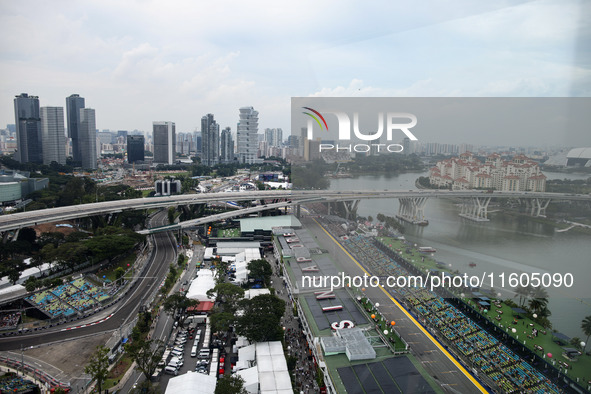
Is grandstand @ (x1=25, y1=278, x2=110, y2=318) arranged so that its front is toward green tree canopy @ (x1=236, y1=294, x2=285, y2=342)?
yes

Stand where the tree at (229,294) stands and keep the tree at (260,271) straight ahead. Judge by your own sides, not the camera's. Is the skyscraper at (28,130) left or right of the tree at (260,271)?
left

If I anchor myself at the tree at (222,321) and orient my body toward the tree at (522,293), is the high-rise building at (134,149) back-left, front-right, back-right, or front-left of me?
back-left

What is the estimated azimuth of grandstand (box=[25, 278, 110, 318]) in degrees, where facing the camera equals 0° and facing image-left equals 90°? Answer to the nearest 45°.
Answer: approximately 315°

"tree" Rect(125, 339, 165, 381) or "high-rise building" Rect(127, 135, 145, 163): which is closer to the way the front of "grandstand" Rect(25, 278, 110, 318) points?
the tree

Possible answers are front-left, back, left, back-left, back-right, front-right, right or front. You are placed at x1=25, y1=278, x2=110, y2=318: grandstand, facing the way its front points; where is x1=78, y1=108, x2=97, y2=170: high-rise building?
back-left

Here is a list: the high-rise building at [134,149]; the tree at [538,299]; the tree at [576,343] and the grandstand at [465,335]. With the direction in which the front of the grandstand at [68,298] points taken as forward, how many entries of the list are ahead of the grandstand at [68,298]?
3

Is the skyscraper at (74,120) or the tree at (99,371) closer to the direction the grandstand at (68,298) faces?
the tree

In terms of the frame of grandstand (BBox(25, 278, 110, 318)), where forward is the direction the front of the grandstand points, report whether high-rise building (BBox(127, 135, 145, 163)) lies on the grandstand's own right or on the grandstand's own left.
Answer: on the grandstand's own left

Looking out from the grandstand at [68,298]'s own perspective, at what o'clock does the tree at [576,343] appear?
The tree is roughly at 12 o'clock from the grandstand.

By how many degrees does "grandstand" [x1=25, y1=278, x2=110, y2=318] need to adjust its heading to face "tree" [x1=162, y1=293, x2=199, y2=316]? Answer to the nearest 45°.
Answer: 0° — it already faces it

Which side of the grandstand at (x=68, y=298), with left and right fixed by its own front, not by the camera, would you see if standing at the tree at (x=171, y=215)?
left
